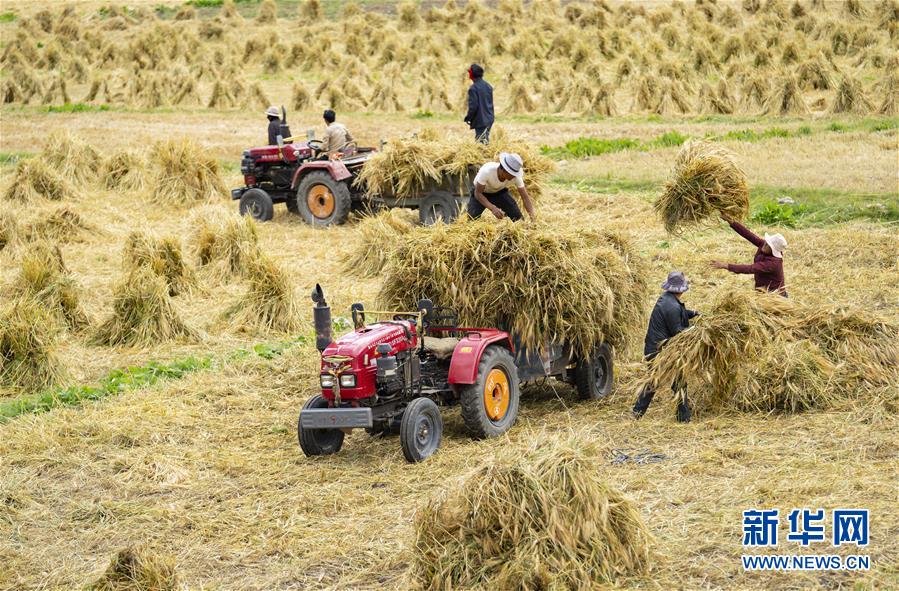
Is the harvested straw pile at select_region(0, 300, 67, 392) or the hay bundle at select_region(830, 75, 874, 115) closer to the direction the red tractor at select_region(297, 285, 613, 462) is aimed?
the harvested straw pile

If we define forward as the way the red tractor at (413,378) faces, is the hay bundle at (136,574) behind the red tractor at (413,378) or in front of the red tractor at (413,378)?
in front

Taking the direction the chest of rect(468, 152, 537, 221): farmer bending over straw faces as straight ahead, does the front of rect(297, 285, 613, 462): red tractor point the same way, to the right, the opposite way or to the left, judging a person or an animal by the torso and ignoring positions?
to the right

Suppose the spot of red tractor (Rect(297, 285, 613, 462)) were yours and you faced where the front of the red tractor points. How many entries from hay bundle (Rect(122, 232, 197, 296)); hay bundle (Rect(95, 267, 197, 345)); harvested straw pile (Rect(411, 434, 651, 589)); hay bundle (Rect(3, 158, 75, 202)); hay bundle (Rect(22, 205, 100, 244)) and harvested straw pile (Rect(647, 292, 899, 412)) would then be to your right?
4

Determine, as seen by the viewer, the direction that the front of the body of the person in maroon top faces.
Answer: to the viewer's left

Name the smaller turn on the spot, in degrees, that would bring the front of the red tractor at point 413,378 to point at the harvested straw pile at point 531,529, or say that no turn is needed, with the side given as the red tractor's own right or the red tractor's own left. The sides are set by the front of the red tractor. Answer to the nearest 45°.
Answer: approximately 45° to the red tractor's own left

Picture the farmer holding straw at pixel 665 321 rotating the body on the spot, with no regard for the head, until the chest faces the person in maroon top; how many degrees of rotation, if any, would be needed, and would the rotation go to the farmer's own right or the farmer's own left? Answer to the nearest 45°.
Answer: approximately 45° to the farmer's own left

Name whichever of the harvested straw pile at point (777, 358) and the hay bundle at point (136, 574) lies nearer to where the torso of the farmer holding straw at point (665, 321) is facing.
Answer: the harvested straw pile

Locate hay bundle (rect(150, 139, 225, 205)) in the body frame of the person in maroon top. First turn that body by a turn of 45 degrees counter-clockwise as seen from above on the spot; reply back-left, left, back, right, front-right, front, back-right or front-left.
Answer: right

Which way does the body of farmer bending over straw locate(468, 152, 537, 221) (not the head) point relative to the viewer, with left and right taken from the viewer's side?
facing the viewer and to the right of the viewer

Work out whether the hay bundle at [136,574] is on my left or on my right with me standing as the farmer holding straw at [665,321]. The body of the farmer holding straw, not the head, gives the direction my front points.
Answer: on my right

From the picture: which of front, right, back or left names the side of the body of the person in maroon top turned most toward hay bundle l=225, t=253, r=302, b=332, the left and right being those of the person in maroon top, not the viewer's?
front

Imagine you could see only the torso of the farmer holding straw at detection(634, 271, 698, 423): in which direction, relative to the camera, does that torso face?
to the viewer's right

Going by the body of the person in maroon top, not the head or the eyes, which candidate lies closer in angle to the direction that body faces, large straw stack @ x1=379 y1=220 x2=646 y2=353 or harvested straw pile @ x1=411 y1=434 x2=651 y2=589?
the large straw stack
